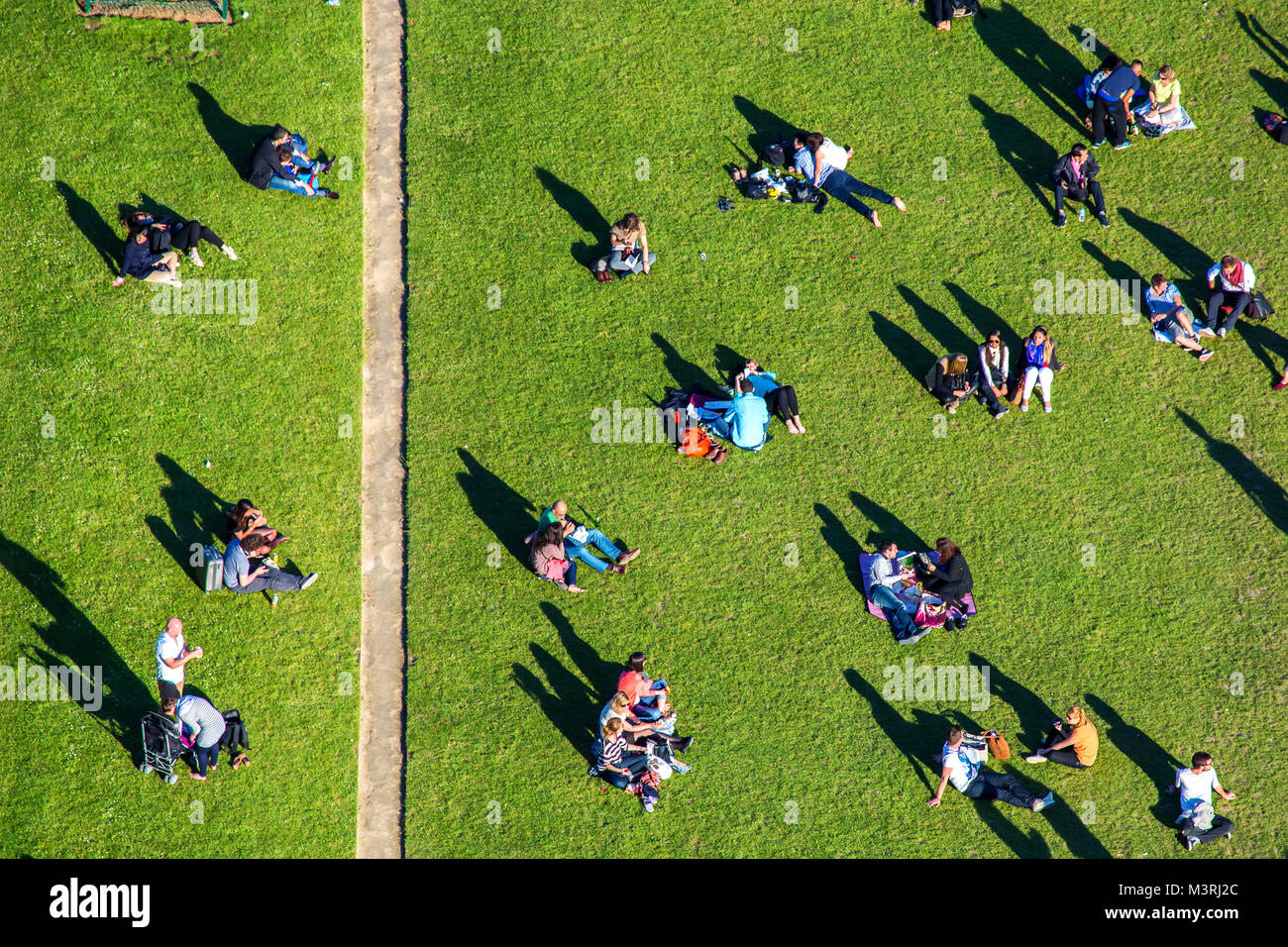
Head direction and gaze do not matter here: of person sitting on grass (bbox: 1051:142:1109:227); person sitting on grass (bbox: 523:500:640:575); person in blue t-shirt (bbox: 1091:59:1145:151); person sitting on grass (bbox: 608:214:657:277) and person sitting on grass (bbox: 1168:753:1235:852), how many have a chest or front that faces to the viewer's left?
0

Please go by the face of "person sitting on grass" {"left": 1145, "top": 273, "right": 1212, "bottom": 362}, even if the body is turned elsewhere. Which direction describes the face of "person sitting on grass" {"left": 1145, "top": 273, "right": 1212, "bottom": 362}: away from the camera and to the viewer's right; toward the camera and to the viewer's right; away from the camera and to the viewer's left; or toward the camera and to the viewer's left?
toward the camera and to the viewer's right

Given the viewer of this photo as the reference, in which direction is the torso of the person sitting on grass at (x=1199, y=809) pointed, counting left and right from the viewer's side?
facing the viewer

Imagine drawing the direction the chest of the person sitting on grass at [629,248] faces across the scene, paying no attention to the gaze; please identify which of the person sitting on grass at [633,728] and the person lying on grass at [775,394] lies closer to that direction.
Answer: the person sitting on grass

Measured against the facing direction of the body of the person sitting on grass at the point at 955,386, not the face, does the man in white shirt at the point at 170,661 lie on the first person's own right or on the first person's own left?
on the first person's own right

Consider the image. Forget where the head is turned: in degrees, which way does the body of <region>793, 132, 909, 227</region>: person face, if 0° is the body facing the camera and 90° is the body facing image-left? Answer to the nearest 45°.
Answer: approximately 315°

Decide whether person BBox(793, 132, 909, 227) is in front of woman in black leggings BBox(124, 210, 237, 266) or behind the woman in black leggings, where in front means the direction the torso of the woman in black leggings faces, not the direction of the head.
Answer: in front

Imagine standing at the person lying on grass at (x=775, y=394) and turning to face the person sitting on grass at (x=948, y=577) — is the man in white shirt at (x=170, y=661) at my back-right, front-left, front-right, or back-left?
back-right

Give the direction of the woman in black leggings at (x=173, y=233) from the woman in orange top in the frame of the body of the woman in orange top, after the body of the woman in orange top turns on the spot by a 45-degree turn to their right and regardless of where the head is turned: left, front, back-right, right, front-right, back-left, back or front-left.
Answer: front-left

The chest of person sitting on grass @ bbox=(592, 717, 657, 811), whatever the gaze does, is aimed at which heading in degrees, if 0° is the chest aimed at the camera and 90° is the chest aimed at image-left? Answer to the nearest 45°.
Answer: approximately 315°

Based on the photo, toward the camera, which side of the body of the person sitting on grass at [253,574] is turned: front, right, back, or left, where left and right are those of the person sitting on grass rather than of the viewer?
right

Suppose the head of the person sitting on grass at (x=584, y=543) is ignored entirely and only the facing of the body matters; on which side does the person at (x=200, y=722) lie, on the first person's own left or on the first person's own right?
on the first person's own right

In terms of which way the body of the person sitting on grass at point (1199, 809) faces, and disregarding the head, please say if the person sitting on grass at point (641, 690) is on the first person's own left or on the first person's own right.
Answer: on the first person's own right

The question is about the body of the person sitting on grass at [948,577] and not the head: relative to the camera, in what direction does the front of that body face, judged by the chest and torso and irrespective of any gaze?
to the viewer's left

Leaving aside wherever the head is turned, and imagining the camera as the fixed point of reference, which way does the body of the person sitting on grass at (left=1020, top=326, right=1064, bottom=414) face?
toward the camera
